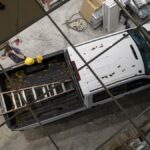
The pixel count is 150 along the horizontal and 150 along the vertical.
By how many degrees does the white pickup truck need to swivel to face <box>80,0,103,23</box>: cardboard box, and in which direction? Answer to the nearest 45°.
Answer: approximately 45° to its left

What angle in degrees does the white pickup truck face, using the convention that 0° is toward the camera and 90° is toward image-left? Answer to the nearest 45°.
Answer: approximately 270°
